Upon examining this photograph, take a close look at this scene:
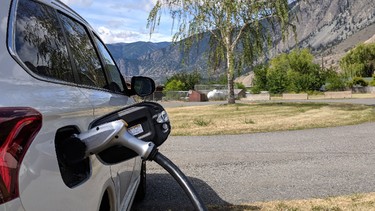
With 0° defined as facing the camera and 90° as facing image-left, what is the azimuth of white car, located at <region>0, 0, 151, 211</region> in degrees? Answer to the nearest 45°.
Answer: approximately 225°
